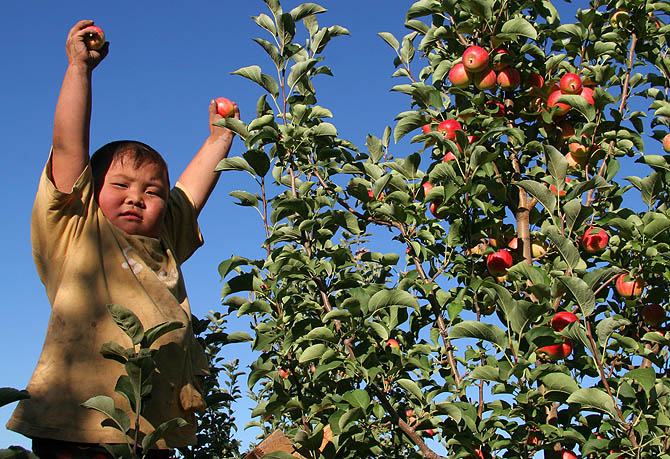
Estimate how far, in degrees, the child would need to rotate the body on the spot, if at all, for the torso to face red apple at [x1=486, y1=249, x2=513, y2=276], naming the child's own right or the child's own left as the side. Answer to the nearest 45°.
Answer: approximately 45° to the child's own left

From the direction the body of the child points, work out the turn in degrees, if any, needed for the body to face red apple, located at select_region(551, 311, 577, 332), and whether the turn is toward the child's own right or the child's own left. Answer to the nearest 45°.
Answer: approximately 45° to the child's own left

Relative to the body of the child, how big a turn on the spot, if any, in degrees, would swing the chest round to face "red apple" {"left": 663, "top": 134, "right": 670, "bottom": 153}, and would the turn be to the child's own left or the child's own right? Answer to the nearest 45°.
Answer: approximately 45° to the child's own left

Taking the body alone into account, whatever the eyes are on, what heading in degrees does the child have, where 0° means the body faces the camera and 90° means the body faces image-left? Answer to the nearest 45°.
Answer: approximately 315°
